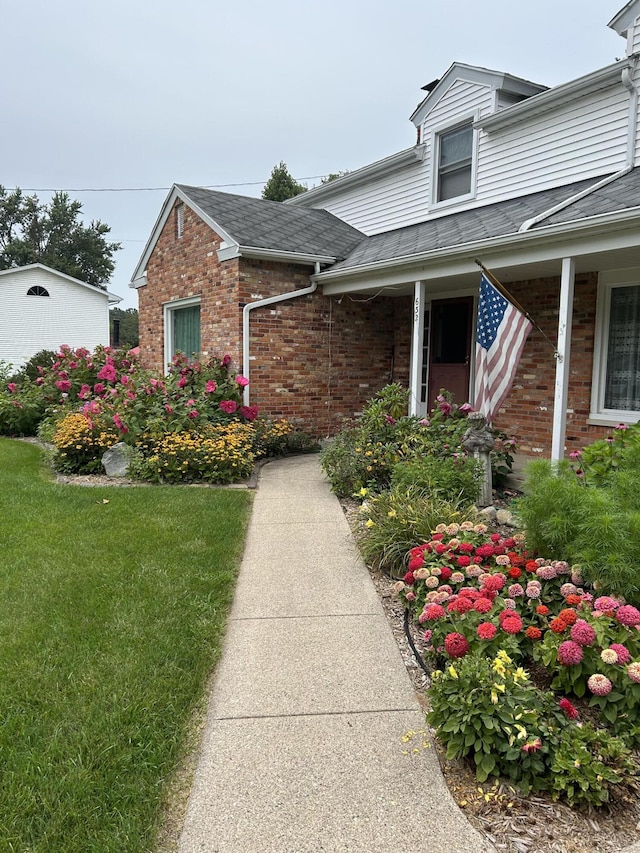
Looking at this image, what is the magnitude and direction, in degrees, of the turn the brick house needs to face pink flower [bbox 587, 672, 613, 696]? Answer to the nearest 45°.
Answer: approximately 45° to its left

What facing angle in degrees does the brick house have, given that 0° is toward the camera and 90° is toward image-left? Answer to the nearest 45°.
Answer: approximately 45°

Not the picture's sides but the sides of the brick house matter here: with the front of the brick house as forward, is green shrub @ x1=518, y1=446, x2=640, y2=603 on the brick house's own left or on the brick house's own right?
on the brick house's own left

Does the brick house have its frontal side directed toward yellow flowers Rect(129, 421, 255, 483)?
yes

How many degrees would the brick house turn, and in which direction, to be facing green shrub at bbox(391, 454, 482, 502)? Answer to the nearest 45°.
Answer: approximately 45° to its left

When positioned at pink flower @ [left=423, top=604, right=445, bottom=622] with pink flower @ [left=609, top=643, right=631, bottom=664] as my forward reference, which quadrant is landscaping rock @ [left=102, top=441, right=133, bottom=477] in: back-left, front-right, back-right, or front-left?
back-left

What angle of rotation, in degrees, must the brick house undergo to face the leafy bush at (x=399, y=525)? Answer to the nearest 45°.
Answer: approximately 45° to its left

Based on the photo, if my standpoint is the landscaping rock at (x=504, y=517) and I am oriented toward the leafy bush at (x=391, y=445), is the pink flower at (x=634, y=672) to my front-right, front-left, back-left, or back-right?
back-left

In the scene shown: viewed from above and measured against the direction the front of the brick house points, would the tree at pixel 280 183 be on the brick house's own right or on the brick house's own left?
on the brick house's own right

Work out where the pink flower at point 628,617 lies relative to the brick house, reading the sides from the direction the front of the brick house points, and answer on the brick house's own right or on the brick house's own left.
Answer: on the brick house's own left
